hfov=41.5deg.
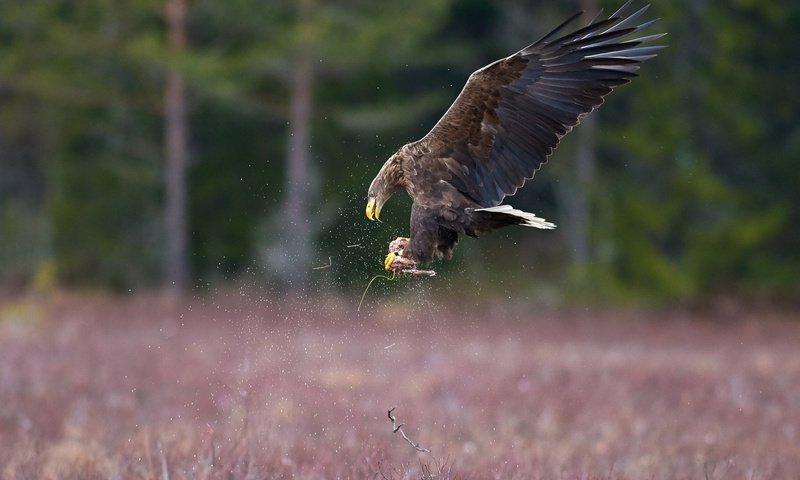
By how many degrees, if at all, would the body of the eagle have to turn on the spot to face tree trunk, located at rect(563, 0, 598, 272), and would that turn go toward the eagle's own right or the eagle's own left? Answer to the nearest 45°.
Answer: approximately 90° to the eagle's own right

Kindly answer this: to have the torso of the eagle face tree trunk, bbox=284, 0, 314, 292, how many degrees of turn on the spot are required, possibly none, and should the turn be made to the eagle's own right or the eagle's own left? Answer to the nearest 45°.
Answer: approximately 90° to the eagle's own right

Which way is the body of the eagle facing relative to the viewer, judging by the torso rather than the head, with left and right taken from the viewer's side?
facing to the left of the viewer

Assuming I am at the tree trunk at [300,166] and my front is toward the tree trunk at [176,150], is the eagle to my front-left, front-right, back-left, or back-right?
back-left

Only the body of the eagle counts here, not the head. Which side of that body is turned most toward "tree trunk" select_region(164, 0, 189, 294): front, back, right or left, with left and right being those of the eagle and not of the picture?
right
